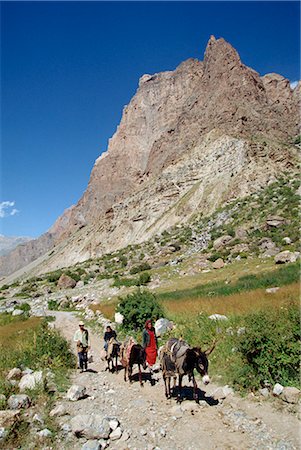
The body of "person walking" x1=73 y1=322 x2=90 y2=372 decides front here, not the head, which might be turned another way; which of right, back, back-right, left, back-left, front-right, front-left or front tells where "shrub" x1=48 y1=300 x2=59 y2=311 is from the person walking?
back

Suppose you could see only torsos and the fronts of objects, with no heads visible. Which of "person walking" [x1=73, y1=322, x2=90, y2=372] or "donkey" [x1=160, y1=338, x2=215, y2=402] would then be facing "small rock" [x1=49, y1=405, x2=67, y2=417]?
the person walking

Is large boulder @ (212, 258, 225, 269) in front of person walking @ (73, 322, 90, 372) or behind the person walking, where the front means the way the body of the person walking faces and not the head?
behind

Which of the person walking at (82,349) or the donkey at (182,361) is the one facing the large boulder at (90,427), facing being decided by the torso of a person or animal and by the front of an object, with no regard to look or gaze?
the person walking

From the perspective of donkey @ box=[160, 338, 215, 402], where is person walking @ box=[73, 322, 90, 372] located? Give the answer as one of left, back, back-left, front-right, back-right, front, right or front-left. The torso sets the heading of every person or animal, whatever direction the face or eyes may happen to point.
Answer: back

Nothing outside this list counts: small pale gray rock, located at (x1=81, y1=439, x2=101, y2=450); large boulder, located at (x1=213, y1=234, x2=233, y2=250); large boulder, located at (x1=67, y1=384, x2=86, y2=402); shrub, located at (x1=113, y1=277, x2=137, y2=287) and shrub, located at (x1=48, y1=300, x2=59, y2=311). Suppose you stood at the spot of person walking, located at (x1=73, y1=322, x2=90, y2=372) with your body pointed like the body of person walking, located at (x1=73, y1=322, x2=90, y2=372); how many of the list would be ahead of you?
2

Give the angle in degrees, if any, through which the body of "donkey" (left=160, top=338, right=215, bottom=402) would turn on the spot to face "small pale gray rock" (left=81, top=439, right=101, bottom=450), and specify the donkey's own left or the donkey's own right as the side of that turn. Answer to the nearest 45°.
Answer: approximately 90° to the donkey's own right

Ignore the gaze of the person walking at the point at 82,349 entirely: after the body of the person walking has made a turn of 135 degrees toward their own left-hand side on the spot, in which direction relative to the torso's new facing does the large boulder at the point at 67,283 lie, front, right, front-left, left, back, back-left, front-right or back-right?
front-left

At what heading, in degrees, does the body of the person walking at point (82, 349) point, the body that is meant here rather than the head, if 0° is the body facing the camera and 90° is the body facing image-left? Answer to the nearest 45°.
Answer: approximately 0°

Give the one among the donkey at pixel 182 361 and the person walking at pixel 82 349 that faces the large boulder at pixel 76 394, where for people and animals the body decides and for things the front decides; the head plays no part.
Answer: the person walking

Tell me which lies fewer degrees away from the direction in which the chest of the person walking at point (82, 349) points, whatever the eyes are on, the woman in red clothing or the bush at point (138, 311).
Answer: the woman in red clothing

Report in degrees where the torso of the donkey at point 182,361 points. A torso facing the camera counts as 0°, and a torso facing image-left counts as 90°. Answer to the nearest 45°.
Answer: approximately 315°
